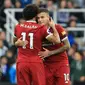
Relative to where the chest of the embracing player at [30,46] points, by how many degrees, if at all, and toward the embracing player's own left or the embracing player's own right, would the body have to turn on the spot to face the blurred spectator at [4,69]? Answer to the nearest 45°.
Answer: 0° — they already face them

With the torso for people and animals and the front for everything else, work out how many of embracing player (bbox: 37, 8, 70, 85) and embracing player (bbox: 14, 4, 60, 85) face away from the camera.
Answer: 1

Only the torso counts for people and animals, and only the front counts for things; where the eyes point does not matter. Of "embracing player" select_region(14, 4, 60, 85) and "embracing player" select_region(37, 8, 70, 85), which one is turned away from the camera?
"embracing player" select_region(14, 4, 60, 85)

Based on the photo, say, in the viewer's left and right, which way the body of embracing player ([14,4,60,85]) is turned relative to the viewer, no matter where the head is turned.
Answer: facing away from the viewer

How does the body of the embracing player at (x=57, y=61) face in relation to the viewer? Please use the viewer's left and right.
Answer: facing the viewer and to the left of the viewer

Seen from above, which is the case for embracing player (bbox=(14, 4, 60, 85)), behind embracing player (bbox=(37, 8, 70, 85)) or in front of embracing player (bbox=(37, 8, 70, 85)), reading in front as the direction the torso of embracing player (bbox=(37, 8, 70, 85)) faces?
in front
